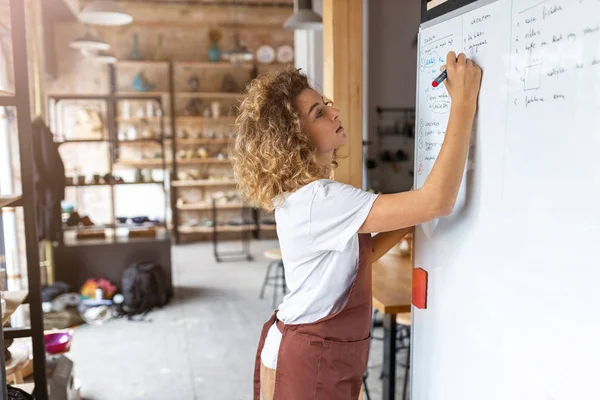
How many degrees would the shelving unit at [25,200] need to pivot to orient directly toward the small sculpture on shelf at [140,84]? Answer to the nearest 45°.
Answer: approximately 90° to its left

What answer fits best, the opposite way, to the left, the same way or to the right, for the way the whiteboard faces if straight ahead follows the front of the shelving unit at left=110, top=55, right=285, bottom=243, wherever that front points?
to the right

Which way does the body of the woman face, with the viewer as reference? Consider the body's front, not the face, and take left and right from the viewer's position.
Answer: facing to the right of the viewer

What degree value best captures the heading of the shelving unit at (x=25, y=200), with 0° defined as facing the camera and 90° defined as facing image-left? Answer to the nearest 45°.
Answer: approximately 270°

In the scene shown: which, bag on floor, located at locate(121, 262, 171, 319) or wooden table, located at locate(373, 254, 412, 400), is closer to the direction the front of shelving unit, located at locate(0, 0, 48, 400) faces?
the wooden table

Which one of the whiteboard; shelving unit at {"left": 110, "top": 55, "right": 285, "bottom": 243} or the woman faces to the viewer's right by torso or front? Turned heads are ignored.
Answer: the woman

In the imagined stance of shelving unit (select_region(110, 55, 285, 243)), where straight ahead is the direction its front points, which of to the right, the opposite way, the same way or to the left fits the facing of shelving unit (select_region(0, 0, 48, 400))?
to the left

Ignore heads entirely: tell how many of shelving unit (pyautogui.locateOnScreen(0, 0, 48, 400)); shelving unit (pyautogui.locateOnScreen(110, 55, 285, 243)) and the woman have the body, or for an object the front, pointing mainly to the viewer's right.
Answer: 2

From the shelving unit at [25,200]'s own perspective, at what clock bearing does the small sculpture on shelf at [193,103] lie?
The small sculpture on shelf is roughly at 10 o'clock from the shelving unit.

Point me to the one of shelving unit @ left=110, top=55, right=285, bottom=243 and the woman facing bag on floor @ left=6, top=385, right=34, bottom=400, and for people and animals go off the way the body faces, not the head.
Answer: the shelving unit

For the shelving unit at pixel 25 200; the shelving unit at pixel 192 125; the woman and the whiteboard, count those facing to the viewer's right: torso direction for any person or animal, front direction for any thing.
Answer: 2

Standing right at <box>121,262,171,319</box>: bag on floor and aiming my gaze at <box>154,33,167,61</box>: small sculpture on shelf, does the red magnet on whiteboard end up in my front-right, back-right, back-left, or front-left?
back-right

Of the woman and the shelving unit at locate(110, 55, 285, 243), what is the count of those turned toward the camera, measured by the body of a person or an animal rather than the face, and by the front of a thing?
1

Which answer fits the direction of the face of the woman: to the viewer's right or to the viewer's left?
to the viewer's right

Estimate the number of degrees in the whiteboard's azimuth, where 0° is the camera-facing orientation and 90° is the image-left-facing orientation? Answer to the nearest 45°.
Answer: approximately 45°
